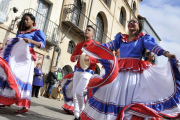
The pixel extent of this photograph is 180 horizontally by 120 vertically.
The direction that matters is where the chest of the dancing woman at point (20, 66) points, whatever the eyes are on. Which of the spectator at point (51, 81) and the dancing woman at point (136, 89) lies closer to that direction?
the dancing woman

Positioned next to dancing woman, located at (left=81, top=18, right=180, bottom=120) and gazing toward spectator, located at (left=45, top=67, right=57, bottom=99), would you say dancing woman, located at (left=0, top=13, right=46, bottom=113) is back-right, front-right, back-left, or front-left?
front-left

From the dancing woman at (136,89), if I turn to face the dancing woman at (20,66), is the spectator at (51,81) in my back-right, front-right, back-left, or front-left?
front-right

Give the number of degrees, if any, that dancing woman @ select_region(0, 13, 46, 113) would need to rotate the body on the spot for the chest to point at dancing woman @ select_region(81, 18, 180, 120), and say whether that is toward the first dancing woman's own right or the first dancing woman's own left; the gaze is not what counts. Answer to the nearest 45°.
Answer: approximately 90° to the first dancing woman's own left
